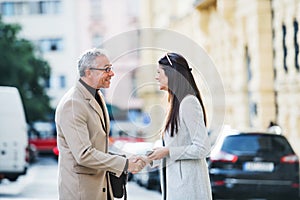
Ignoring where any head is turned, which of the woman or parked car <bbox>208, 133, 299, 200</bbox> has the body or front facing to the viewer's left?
the woman

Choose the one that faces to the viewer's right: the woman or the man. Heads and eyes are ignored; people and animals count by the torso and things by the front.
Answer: the man

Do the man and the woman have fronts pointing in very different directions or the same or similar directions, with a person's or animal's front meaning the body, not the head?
very different directions

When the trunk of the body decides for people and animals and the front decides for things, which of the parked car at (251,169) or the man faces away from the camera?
the parked car

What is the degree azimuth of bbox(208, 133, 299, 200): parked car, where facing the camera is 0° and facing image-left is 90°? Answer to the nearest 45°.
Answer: approximately 180°

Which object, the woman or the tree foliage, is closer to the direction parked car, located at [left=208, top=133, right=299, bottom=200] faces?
the tree foliage

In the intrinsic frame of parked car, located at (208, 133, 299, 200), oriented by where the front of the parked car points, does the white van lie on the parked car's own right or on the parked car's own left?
on the parked car's own left

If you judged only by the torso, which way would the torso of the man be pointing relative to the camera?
to the viewer's right

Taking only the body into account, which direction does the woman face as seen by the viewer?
to the viewer's left

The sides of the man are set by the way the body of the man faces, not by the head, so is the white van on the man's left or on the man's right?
on the man's left

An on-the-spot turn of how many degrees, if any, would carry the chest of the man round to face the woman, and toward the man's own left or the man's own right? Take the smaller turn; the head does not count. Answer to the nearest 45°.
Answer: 0° — they already face them

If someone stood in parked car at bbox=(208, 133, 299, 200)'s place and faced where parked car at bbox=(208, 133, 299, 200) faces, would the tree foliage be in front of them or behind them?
in front

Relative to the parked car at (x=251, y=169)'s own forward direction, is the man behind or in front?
behind

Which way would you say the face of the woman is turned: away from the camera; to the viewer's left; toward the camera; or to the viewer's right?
to the viewer's left

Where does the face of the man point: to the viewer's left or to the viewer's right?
to the viewer's right
